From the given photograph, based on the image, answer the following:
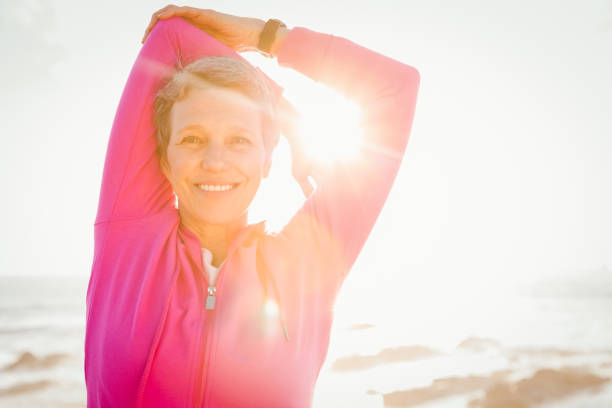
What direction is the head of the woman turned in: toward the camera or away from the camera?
toward the camera

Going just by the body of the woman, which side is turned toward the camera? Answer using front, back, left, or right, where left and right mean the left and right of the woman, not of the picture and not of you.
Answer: front
